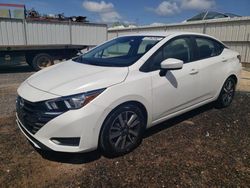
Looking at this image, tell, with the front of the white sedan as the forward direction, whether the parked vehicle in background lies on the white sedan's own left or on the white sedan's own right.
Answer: on the white sedan's own right

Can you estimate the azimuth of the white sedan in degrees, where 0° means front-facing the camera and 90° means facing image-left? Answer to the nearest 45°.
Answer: approximately 45°
